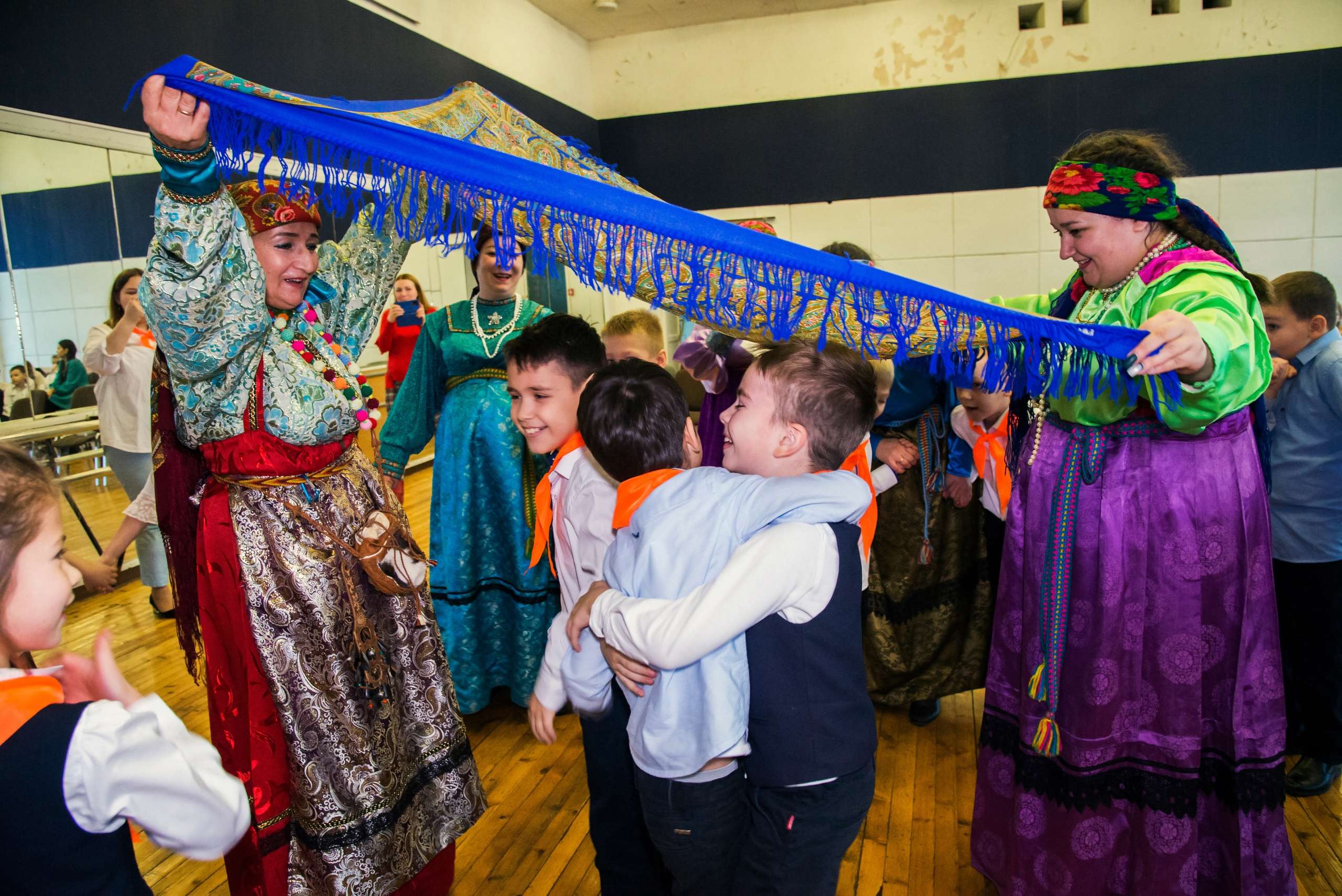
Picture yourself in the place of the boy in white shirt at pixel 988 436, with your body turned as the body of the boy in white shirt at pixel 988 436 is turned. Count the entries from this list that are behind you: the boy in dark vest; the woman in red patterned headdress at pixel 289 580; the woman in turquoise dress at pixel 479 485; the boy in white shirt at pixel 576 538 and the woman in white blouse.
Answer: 0

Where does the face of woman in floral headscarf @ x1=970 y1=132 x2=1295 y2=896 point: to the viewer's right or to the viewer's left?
to the viewer's left

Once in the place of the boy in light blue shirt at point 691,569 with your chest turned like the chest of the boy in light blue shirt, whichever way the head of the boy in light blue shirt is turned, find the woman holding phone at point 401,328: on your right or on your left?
on your left

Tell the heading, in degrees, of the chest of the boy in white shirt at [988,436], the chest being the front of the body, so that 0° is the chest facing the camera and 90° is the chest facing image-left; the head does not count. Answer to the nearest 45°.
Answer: approximately 45°

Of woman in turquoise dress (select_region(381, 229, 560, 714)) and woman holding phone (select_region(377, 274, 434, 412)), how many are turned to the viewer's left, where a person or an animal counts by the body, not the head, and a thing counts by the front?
0

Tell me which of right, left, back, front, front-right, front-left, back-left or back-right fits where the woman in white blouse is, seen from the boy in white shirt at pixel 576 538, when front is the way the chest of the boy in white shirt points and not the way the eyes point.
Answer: right

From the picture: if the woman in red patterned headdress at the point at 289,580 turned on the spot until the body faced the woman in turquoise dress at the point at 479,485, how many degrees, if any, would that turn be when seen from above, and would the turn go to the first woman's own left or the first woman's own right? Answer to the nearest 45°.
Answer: approximately 90° to the first woman's own left

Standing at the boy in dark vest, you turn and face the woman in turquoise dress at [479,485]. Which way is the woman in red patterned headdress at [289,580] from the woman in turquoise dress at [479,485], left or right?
left

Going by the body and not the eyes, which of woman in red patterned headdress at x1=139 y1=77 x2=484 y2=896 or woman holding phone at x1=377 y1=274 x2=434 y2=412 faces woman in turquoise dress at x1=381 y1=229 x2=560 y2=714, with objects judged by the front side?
the woman holding phone

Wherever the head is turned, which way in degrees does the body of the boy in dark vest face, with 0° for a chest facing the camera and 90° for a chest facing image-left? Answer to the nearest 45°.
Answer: approximately 90°

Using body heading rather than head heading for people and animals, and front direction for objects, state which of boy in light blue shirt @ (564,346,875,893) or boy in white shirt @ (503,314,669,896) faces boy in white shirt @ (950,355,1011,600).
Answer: the boy in light blue shirt

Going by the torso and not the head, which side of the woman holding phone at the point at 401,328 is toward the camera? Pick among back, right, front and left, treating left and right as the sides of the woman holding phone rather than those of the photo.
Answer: front

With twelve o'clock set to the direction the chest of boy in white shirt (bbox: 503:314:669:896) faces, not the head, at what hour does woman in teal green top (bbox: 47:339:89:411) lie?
The woman in teal green top is roughly at 3 o'clock from the boy in white shirt.

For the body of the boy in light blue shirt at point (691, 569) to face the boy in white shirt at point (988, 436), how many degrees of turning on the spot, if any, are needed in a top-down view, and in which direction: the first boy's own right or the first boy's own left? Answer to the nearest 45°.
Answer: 0° — they already face them

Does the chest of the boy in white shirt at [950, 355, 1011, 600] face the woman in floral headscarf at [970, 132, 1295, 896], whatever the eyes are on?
no

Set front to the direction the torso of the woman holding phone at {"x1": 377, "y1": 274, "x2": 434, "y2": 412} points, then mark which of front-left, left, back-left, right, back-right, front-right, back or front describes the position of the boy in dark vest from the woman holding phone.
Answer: front

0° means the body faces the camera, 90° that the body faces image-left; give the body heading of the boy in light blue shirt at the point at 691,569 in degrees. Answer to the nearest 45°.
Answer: approximately 225°

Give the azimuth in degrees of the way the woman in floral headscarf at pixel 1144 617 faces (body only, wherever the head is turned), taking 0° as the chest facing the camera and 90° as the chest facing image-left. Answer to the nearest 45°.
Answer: approximately 45°

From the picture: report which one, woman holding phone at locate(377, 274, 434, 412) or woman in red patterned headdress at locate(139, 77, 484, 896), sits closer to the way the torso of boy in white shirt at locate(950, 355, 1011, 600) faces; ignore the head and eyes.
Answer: the woman in red patterned headdress

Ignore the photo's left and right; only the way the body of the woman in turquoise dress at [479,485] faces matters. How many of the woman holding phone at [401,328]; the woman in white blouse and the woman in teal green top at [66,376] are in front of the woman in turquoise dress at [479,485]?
0

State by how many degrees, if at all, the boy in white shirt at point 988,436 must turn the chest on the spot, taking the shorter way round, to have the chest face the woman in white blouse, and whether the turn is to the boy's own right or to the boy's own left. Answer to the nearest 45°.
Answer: approximately 45° to the boy's own right
